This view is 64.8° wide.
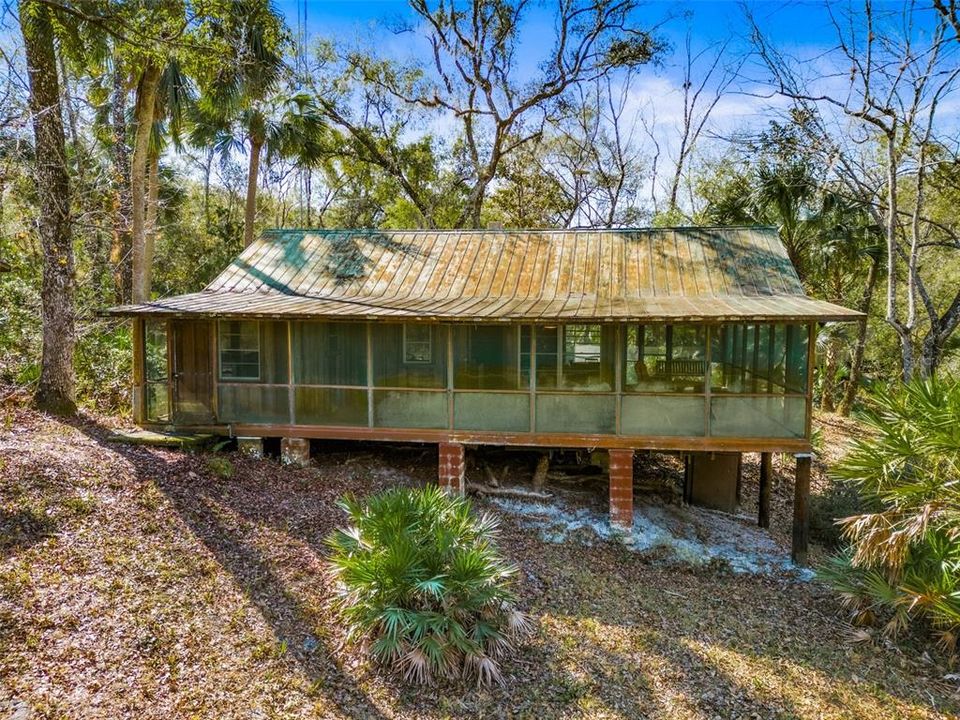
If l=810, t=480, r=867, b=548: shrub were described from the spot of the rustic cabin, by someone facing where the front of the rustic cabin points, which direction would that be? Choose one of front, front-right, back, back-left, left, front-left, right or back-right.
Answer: left

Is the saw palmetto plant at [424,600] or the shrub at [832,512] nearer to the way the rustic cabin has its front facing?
the saw palmetto plant

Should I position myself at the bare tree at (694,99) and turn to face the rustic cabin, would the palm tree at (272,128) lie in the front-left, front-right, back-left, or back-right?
front-right

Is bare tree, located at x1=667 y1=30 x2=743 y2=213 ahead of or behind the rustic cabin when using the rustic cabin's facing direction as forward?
behind

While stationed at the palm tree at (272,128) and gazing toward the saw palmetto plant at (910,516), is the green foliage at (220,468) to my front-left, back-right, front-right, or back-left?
front-right

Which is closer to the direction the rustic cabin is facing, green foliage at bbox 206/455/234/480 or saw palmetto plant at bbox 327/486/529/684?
the saw palmetto plant

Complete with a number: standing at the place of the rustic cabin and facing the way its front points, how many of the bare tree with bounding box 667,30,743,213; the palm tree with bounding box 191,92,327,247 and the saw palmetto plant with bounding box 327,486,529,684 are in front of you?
1

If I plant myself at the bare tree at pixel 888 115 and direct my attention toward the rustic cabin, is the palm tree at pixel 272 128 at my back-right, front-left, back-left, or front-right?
front-right

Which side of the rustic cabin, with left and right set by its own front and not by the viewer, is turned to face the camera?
front

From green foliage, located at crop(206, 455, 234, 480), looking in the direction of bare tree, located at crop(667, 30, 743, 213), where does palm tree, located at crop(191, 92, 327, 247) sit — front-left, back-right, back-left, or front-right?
front-left

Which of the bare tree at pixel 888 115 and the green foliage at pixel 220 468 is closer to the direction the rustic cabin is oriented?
the green foliage

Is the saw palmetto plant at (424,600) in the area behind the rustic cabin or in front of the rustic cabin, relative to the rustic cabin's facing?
in front

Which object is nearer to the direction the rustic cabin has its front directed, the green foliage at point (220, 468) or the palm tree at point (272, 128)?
the green foliage

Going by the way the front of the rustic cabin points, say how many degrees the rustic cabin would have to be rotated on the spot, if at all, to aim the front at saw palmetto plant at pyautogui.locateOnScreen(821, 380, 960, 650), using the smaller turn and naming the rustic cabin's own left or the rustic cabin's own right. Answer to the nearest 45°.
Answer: approximately 45° to the rustic cabin's own left

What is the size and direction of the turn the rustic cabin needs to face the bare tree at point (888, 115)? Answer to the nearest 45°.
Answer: approximately 135° to its left
